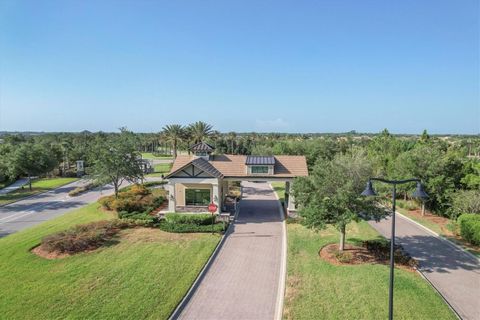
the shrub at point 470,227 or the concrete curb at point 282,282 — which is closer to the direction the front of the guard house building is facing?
the concrete curb

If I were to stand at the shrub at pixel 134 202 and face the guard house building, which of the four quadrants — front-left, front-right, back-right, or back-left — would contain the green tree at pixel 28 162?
back-left

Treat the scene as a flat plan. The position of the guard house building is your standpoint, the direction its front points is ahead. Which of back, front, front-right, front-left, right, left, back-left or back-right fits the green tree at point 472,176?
left

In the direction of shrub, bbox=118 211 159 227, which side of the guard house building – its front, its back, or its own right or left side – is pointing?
right

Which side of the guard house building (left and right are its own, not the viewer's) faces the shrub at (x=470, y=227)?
left

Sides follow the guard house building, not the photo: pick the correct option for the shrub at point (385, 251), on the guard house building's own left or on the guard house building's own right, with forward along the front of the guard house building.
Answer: on the guard house building's own left

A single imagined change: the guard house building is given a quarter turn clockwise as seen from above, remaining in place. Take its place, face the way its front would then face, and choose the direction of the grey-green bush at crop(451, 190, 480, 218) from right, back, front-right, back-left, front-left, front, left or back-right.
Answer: back

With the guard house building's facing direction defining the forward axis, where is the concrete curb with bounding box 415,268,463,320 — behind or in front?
in front

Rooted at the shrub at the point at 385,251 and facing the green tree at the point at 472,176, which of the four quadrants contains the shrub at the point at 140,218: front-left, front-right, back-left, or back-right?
back-left

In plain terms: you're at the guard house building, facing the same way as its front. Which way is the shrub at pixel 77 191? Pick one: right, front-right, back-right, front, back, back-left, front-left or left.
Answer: back-right

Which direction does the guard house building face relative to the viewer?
toward the camera

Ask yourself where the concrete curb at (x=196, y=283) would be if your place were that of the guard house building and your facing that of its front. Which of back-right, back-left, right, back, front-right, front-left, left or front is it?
front

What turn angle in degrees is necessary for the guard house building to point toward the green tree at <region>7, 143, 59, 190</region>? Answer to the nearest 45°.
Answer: approximately 135° to its right
